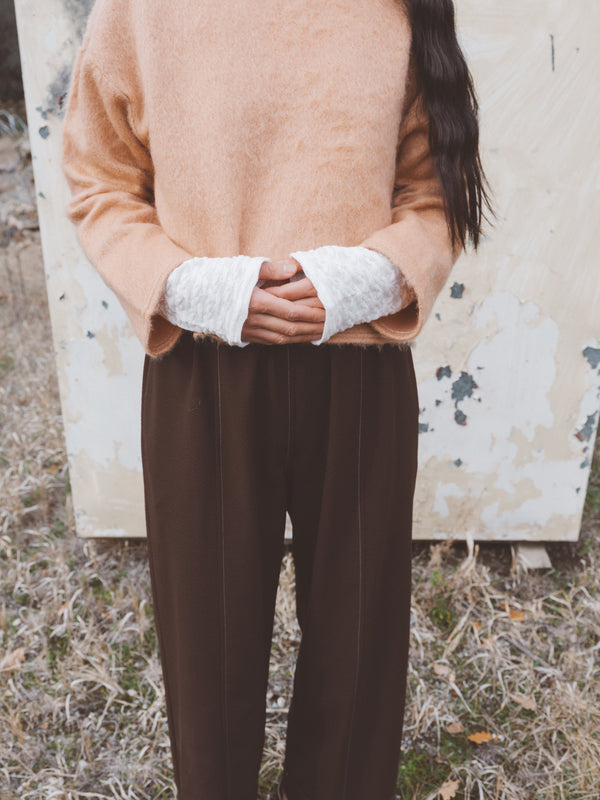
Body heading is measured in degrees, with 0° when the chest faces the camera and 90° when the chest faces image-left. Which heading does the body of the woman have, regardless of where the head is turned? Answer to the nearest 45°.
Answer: approximately 0°

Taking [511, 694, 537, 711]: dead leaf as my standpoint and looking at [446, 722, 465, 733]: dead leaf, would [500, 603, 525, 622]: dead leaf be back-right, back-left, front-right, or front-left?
back-right

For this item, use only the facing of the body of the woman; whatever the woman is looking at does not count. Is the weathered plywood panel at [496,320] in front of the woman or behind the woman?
behind

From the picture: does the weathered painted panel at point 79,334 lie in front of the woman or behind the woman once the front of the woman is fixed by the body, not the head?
behind
